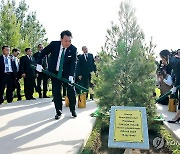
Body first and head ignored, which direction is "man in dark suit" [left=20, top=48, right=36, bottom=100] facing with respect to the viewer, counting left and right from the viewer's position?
facing the viewer and to the right of the viewer

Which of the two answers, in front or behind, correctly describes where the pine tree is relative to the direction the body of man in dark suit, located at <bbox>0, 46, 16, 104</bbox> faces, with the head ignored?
in front

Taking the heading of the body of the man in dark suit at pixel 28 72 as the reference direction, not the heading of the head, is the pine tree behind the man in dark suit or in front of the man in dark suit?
in front

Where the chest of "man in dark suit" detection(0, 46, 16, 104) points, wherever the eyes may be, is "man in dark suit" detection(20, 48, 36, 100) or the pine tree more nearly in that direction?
the pine tree

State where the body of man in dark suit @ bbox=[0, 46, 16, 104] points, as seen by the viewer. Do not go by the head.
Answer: toward the camera

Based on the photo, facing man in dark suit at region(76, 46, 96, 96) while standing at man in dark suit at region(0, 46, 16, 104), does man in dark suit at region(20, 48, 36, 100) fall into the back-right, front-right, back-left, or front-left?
front-left

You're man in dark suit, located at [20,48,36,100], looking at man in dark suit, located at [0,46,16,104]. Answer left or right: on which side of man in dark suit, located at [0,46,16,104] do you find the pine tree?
left

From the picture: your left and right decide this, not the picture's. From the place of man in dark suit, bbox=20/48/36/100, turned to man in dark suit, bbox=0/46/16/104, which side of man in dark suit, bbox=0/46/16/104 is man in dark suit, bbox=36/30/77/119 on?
left

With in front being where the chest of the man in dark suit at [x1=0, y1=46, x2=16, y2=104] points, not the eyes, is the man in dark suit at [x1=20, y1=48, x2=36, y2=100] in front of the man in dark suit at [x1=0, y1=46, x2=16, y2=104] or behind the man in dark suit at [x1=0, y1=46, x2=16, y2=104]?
behind

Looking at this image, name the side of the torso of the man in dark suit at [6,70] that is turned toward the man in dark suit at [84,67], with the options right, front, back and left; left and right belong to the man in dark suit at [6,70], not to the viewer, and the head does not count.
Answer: left

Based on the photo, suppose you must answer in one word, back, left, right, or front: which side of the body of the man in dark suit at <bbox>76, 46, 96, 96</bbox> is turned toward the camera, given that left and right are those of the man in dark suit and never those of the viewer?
front

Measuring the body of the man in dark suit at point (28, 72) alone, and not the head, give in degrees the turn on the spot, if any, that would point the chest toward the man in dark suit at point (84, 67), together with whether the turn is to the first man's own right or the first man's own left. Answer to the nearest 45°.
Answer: approximately 45° to the first man's own left
